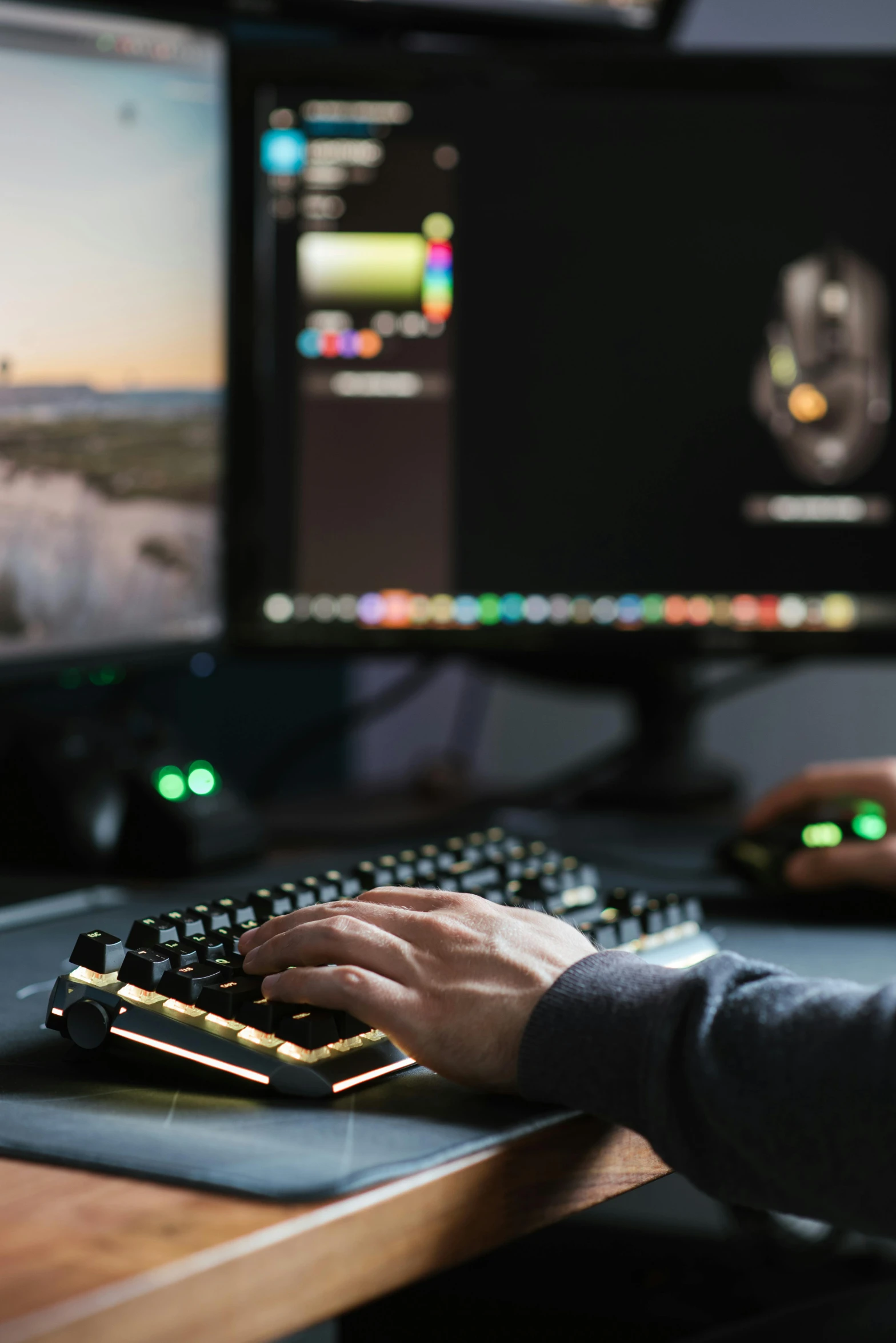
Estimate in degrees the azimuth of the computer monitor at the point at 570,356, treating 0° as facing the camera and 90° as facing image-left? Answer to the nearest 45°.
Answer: approximately 0°

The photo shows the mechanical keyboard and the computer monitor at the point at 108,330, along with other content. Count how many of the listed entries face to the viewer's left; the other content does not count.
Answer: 0

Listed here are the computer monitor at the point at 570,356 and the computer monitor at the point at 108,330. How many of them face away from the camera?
0

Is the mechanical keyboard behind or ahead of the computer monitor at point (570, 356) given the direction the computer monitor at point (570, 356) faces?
ahead

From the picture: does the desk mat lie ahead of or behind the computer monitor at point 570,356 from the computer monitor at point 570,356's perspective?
ahead

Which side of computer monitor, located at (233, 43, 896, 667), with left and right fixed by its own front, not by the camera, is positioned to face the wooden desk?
front
